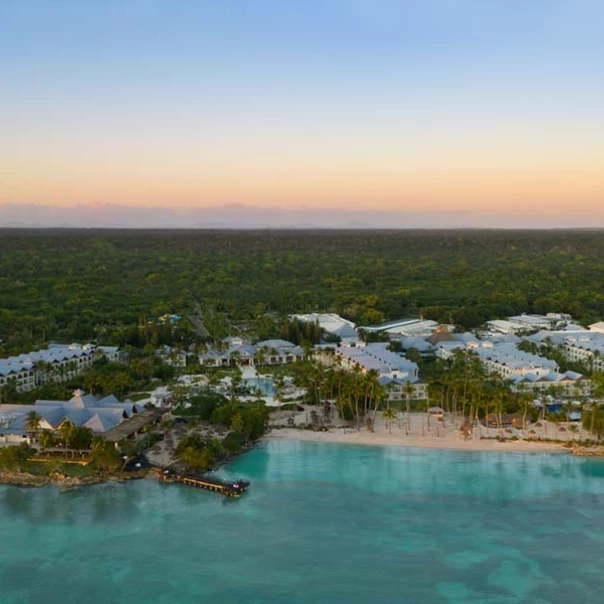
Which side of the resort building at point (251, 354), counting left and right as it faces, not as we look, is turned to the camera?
front

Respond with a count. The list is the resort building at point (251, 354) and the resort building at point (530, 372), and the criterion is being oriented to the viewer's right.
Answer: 0

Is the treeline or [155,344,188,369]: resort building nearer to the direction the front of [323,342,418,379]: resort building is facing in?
the resort building

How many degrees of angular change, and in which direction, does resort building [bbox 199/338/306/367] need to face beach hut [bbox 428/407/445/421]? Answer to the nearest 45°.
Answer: approximately 45° to its left

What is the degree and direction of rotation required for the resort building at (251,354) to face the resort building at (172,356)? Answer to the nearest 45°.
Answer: approximately 90° to its right

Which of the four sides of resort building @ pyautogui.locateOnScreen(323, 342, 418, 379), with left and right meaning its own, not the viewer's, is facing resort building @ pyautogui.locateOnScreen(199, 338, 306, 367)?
right

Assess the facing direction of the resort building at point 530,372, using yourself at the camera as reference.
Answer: facing the viewer and to the left of the viewer

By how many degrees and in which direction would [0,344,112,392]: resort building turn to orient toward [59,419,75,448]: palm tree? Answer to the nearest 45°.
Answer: approximately 45° to its right

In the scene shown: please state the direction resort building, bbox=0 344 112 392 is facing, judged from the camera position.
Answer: facing the viewer and to the right of the viewer

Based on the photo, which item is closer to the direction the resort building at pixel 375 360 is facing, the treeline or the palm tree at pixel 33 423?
the palm tree

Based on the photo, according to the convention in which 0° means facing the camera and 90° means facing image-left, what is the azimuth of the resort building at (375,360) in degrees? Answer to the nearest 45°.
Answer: approximately 45°

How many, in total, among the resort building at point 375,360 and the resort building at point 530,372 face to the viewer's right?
0

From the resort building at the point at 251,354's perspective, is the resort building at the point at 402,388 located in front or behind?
in front

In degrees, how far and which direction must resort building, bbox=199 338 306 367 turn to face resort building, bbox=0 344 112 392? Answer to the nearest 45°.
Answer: approximately 45° to its right
